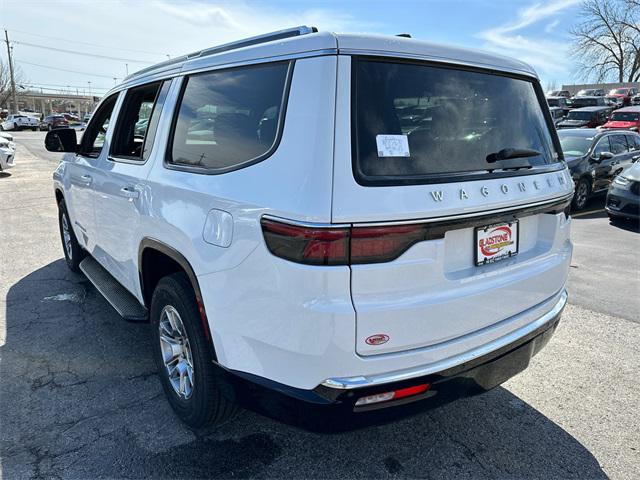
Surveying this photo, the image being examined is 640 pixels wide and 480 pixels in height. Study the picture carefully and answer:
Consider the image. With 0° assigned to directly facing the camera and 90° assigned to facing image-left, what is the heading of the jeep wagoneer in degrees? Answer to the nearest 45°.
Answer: approximately 135°

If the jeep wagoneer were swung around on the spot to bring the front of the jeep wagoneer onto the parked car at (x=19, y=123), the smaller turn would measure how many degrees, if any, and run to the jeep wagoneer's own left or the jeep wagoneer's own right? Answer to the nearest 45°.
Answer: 0° — it already faces it

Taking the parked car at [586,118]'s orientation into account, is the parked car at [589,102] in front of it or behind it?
behind

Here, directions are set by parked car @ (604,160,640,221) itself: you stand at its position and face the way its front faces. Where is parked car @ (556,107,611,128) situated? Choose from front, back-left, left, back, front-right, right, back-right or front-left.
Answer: back-right

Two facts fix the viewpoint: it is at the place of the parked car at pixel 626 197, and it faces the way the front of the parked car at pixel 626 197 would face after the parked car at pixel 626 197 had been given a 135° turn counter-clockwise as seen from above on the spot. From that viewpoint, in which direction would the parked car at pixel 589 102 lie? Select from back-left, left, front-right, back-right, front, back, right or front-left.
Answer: left

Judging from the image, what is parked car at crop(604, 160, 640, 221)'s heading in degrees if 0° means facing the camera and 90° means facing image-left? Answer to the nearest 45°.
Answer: approximately 45°

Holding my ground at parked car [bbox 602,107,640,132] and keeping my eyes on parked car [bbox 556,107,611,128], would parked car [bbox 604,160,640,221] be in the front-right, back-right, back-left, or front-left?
back-left

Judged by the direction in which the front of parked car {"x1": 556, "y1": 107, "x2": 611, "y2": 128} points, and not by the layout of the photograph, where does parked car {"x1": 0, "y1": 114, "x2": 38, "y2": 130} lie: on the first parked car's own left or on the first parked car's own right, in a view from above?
on the first parked car's own right
